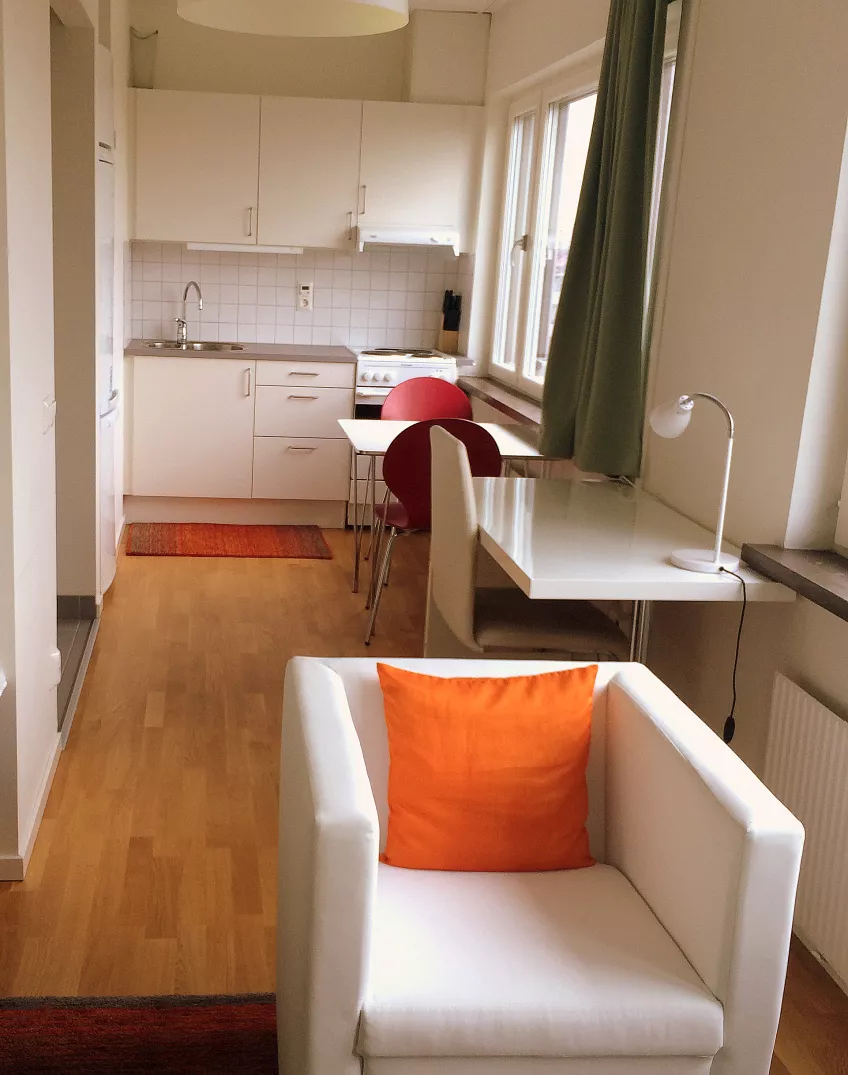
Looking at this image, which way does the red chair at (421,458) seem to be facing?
away from the camera

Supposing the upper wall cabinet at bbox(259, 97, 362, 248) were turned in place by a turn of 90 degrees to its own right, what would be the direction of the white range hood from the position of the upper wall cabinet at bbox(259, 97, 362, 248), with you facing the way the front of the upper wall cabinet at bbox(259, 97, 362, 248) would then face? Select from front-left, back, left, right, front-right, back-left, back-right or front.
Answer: back

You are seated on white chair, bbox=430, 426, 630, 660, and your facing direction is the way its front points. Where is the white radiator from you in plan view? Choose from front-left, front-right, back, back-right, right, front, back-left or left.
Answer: front-right

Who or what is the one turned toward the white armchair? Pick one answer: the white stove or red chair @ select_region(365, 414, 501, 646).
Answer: the white stove

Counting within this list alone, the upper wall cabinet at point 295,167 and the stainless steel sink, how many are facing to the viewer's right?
0

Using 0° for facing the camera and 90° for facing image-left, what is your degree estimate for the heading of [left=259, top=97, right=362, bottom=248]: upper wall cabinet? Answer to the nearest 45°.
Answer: approximately 0°

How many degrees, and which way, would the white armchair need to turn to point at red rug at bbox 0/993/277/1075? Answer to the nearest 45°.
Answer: approximately 90° to its right

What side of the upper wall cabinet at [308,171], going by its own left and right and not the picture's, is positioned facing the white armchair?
front

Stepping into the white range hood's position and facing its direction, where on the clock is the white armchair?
The white armchair is roughly at 12 o'clock from the white range hood.

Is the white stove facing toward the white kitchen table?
yes

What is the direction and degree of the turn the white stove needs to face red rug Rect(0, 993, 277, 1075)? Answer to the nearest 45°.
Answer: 0° — it already faces it

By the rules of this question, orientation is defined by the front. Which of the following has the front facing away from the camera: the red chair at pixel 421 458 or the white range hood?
the red chair
